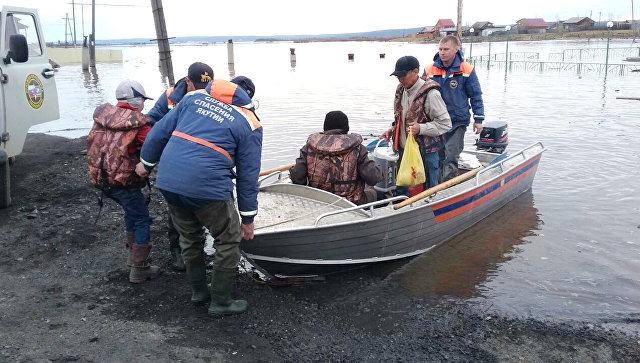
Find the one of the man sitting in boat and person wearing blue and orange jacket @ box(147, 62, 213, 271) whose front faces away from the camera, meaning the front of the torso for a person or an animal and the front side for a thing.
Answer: the man sitting in boat

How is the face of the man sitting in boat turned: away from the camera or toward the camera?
away from the camera

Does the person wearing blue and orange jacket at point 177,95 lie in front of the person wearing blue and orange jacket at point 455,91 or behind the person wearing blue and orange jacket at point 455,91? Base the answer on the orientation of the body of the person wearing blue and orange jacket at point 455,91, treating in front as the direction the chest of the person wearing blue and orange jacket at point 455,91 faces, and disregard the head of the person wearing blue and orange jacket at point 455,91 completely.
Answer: in front

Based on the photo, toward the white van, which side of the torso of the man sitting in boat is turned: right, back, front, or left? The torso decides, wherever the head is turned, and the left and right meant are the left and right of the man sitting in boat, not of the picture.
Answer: left

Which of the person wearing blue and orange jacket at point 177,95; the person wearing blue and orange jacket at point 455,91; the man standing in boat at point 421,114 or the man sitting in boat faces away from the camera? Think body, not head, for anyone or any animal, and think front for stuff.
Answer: the man sitting in boat

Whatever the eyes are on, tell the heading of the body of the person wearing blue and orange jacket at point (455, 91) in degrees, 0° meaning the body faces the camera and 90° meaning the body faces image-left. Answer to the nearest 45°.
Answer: approximately 45°

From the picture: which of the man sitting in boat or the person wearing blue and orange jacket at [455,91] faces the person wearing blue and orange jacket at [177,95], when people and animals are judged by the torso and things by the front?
the person wearing blue and orange jacket at [455,91]

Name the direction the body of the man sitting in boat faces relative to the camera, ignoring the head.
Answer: away from the camera

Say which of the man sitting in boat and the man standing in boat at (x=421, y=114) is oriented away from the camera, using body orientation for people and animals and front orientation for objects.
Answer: the man sitting in boat

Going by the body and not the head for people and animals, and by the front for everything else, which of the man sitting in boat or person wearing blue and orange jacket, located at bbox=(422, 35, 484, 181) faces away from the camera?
the man sitting in boat

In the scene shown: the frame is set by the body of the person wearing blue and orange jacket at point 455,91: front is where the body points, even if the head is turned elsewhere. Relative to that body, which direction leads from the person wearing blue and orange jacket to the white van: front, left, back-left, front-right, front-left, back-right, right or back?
front-right
